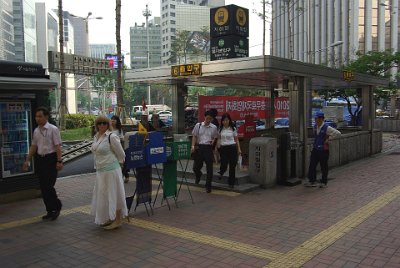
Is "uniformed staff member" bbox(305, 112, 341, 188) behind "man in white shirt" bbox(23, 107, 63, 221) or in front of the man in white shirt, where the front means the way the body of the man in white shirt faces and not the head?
behind

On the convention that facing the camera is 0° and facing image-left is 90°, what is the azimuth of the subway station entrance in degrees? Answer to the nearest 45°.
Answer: approximately 45°

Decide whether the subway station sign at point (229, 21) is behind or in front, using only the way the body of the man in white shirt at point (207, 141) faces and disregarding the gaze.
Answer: behind

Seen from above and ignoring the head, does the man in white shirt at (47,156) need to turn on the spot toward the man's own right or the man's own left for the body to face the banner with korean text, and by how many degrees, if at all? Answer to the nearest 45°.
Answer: approximately 180°

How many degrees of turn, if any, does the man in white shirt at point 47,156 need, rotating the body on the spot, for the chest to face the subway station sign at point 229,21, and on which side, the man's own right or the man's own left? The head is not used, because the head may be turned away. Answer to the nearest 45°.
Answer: approximately 180°

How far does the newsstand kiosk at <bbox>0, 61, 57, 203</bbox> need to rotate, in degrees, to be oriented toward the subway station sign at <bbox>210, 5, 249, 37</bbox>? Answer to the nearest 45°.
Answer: approximately 90° to its left

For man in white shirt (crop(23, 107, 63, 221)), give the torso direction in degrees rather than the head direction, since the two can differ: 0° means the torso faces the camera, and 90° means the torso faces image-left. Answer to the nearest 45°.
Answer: approximately 45°

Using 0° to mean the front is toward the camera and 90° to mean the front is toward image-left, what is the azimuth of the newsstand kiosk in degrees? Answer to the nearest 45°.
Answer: approximately 315°

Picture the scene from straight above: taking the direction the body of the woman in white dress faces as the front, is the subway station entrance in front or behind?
behind

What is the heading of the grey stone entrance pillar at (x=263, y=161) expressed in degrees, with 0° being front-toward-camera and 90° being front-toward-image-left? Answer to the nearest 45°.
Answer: approximately 45°

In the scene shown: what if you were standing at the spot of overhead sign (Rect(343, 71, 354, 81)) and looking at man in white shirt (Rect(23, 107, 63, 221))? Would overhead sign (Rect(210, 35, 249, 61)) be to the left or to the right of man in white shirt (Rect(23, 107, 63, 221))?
right
